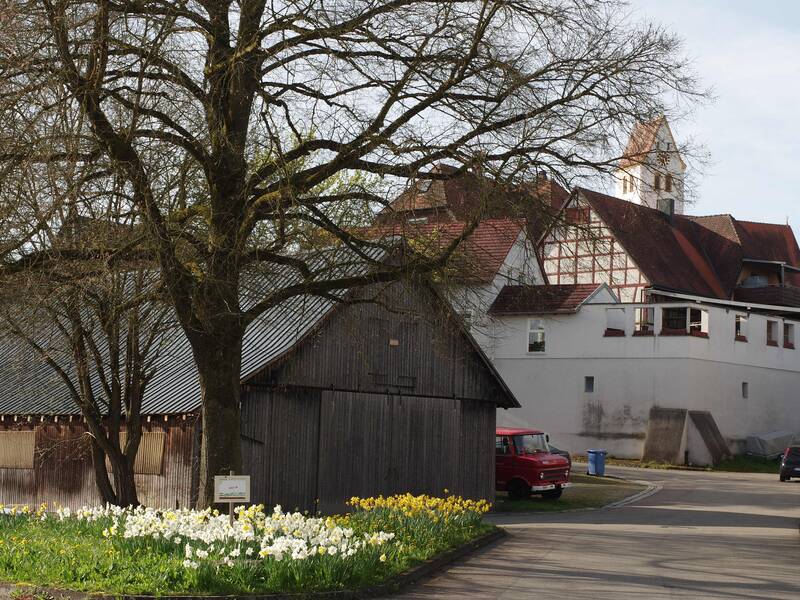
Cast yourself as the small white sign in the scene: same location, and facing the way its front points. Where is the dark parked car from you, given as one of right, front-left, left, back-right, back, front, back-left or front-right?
back-left

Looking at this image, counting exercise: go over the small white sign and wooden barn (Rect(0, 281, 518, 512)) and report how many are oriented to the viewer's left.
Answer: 0

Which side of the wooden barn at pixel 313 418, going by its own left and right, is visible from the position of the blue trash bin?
left

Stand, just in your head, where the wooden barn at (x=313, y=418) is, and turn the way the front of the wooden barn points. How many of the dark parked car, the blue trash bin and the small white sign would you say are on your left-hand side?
2

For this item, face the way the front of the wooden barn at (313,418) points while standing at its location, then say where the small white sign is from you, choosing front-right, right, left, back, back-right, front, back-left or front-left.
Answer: front-right

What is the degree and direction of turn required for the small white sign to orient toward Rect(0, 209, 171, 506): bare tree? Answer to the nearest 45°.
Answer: approximately 135° to its right

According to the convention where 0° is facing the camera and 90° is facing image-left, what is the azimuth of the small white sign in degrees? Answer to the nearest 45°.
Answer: approximately 0°

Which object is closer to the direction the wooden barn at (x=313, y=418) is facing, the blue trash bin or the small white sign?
the small white sign

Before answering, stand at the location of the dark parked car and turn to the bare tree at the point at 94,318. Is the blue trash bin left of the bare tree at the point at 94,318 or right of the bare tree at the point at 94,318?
right

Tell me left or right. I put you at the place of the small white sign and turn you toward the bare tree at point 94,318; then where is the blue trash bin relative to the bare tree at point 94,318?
right

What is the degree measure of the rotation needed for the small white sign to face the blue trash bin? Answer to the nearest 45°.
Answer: approximately 135° to its left
